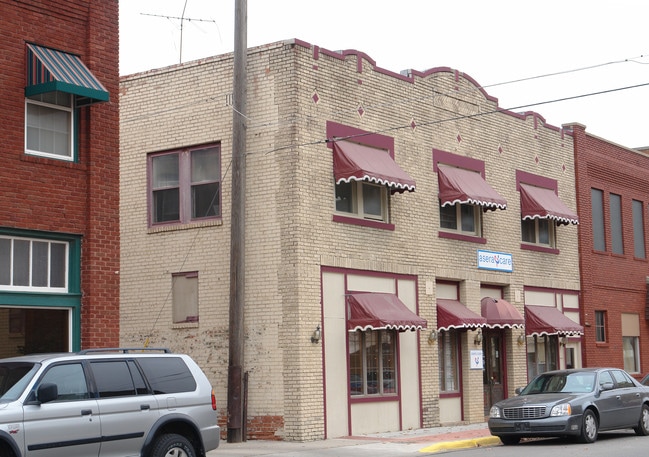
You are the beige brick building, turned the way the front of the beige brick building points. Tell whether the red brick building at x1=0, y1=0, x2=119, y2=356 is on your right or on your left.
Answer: on your right

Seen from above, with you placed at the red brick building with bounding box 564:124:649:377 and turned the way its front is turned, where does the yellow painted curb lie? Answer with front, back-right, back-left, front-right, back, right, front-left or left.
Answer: front-right

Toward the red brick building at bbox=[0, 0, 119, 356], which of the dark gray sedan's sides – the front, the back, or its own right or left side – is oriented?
front

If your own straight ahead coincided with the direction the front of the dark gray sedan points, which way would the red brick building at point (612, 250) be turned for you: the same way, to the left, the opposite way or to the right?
to the left

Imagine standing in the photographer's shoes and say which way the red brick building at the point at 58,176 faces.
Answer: facing the viewer and to the right of the viewer

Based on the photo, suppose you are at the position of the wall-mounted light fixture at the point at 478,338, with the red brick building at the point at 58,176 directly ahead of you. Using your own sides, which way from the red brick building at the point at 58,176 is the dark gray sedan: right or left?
left

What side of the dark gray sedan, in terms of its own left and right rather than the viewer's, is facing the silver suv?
front

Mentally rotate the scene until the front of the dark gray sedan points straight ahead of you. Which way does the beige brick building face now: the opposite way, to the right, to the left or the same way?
to the left

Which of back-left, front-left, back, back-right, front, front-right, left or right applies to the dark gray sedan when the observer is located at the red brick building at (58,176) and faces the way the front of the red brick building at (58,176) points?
front-left

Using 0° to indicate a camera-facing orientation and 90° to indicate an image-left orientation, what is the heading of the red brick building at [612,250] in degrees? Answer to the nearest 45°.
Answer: approximately 315°

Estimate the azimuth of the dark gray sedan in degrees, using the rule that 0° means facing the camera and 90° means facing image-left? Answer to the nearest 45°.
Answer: approximately 45°

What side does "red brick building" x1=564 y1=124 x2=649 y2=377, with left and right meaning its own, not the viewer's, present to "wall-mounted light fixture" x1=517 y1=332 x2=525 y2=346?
right

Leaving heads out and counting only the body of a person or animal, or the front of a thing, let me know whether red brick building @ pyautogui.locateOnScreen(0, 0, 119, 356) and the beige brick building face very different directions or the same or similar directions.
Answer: same or similar directions

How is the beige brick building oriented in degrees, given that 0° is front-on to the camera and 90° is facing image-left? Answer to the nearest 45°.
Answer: approximately 315°
